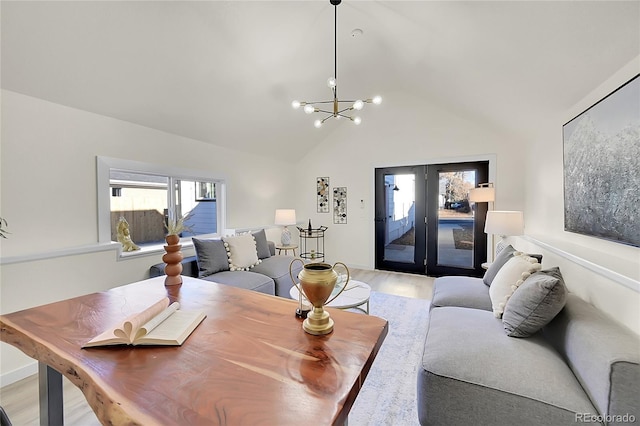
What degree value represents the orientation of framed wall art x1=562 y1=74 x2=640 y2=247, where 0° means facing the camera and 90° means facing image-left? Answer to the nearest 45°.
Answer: approximately 90°

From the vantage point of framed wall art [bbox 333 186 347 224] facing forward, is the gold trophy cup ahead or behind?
ahead

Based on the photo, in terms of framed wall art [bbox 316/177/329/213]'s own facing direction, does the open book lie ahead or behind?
ahead

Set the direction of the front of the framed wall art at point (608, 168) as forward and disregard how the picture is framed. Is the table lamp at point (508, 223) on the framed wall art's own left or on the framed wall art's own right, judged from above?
on the framed wall art's own right

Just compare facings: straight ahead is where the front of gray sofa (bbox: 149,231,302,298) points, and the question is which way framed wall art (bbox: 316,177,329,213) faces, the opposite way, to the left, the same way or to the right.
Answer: to the right

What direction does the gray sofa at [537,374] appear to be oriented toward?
to the viewer's left

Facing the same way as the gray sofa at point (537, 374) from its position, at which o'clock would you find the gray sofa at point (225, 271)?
the gray sofa at point (225, 271) is roughly at 12 o'clock from the gray sofa at point (537, 374).

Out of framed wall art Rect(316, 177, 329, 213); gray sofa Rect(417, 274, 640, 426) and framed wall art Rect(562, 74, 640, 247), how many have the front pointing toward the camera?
1

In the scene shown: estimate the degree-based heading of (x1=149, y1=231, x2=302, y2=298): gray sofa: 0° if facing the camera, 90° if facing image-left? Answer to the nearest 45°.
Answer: approximately 315°

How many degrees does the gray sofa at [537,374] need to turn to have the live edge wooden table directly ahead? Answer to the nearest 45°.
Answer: approximately 45° to its left
